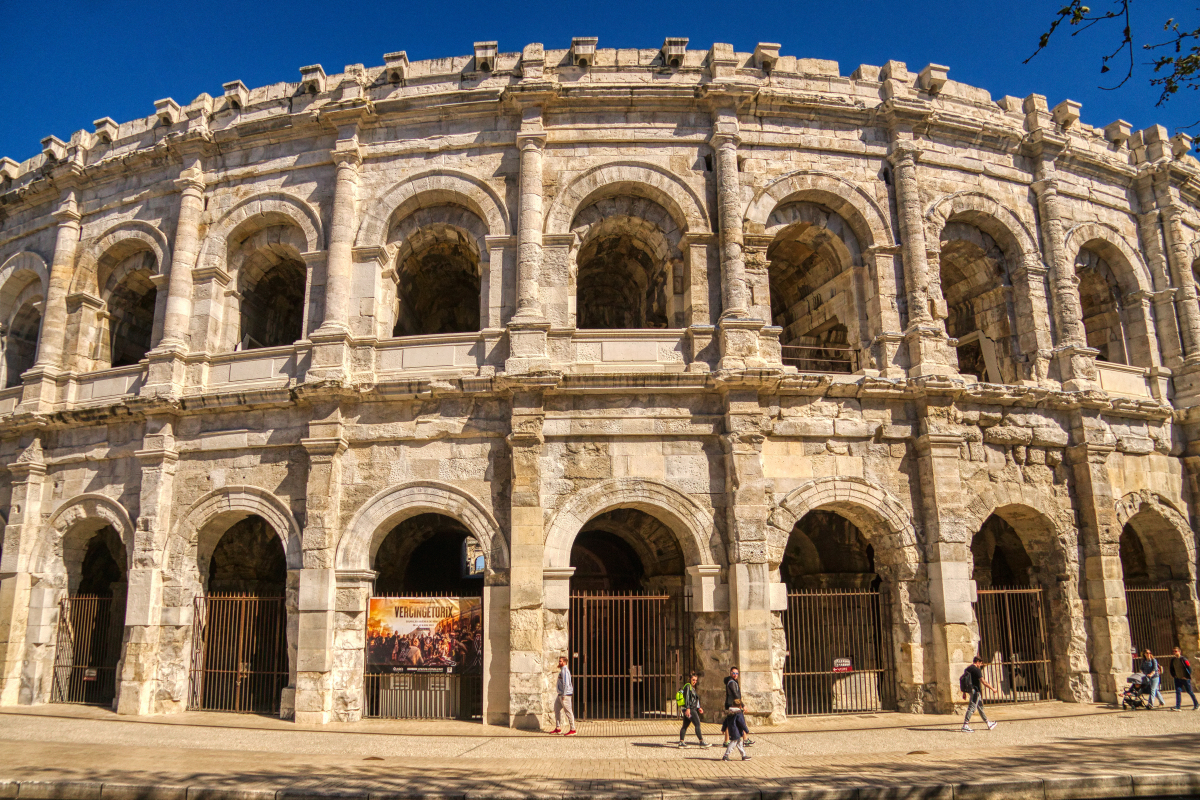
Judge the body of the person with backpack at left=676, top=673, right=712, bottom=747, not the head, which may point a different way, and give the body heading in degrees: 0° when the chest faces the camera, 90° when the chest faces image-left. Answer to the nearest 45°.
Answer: approximately 270°

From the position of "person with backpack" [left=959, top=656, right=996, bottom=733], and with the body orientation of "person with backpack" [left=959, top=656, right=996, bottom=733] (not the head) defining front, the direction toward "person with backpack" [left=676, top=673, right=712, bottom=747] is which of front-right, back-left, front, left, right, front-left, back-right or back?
back-right

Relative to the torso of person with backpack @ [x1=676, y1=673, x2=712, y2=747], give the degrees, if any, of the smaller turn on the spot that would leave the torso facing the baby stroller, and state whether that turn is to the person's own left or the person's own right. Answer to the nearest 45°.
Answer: approximately 45° to the person's own left

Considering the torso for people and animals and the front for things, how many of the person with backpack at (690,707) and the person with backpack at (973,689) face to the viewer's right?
2

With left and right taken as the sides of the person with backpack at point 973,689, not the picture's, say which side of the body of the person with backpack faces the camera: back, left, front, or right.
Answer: right

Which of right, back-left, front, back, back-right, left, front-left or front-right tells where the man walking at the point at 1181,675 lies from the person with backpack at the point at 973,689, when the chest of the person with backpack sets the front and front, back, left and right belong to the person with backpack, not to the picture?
front-left

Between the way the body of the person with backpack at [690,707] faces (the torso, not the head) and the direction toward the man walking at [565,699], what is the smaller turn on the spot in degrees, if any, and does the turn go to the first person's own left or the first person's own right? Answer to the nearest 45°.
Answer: approximately 135° to the first person's own left

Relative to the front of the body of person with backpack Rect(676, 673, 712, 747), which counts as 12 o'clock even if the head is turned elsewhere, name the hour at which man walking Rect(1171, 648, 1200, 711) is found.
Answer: The man walking is roughly at 11 o'clock from the person with backpack.
